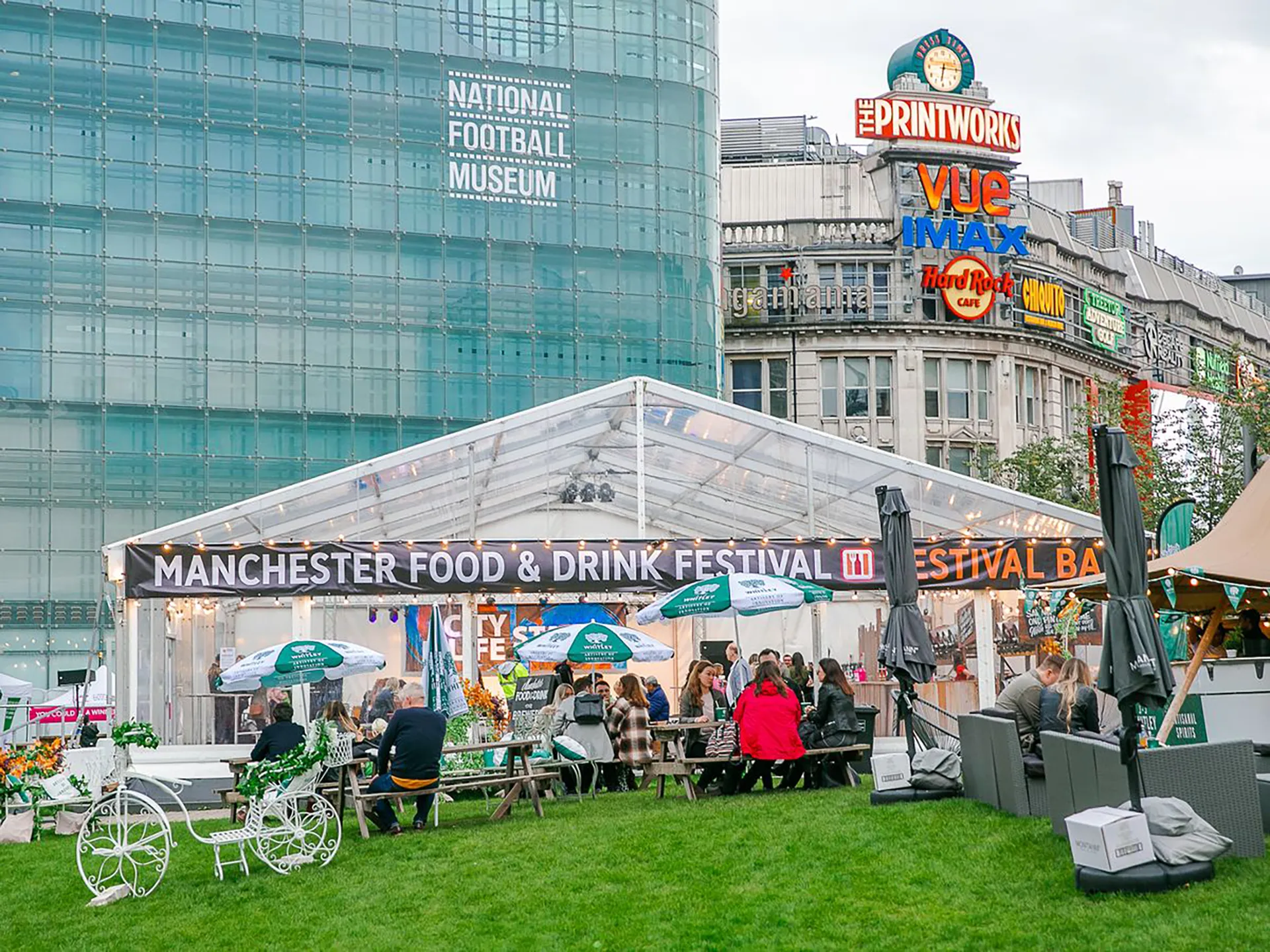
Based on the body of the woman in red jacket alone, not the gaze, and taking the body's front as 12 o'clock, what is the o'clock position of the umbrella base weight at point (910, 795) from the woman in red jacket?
The umbrella base weight is roughly at 3 o'clock from the woman in red jacket.

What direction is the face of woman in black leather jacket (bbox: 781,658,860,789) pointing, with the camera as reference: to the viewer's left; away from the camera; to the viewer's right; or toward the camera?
to the viewer's left

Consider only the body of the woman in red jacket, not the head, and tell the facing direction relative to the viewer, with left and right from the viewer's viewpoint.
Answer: facing away from the viewer

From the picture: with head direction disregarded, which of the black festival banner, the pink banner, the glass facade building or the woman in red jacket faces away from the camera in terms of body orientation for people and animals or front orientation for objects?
the woman in red jacket

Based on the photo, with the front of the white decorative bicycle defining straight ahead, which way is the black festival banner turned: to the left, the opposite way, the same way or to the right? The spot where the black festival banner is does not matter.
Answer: to the left

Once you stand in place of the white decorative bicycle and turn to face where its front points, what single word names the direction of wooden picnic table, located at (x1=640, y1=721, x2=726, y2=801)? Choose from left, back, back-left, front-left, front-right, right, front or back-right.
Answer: back-right

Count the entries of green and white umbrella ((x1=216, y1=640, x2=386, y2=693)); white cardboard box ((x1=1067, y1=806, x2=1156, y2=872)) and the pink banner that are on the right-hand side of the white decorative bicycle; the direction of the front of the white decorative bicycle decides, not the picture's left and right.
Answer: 2

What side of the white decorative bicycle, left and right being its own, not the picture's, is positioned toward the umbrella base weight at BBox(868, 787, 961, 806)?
back

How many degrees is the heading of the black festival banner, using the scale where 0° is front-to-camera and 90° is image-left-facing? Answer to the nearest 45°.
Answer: approximately 0°

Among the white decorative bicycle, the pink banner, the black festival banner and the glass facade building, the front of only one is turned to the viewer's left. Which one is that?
the white decorative bicycle

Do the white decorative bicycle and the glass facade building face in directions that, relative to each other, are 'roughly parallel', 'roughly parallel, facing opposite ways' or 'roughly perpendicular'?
roughly perpendicular

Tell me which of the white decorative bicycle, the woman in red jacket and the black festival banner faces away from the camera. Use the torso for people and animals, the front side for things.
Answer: the woman in red jacket

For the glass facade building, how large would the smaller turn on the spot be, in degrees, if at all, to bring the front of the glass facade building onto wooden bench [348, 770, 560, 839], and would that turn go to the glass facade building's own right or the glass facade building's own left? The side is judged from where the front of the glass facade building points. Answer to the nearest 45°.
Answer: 0° — it already faces it

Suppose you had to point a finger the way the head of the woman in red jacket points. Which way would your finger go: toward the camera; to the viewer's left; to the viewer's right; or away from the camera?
away from the camera

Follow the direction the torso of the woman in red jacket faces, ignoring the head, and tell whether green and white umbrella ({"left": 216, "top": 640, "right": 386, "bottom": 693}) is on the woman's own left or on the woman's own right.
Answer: on the woman's own left
